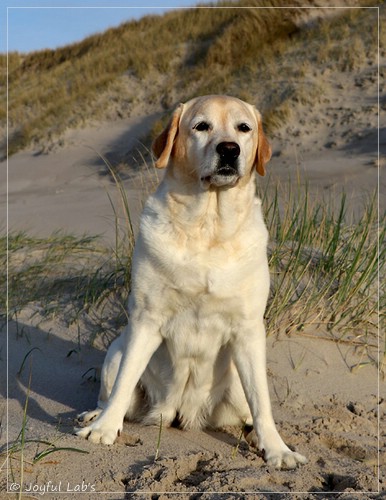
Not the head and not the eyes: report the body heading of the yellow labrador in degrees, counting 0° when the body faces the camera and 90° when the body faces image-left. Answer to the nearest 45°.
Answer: approximately 0°
